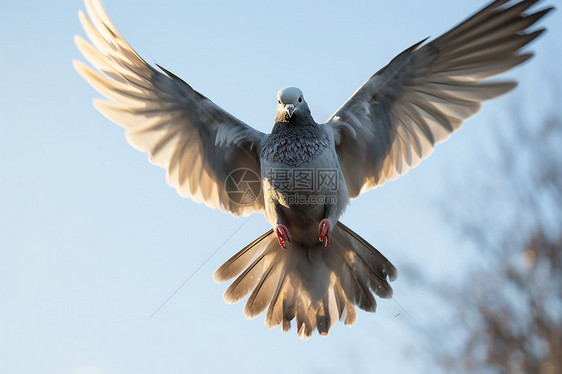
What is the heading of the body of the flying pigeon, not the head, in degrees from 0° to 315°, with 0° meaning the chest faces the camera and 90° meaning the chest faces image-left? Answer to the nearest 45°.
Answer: approximately 0°
